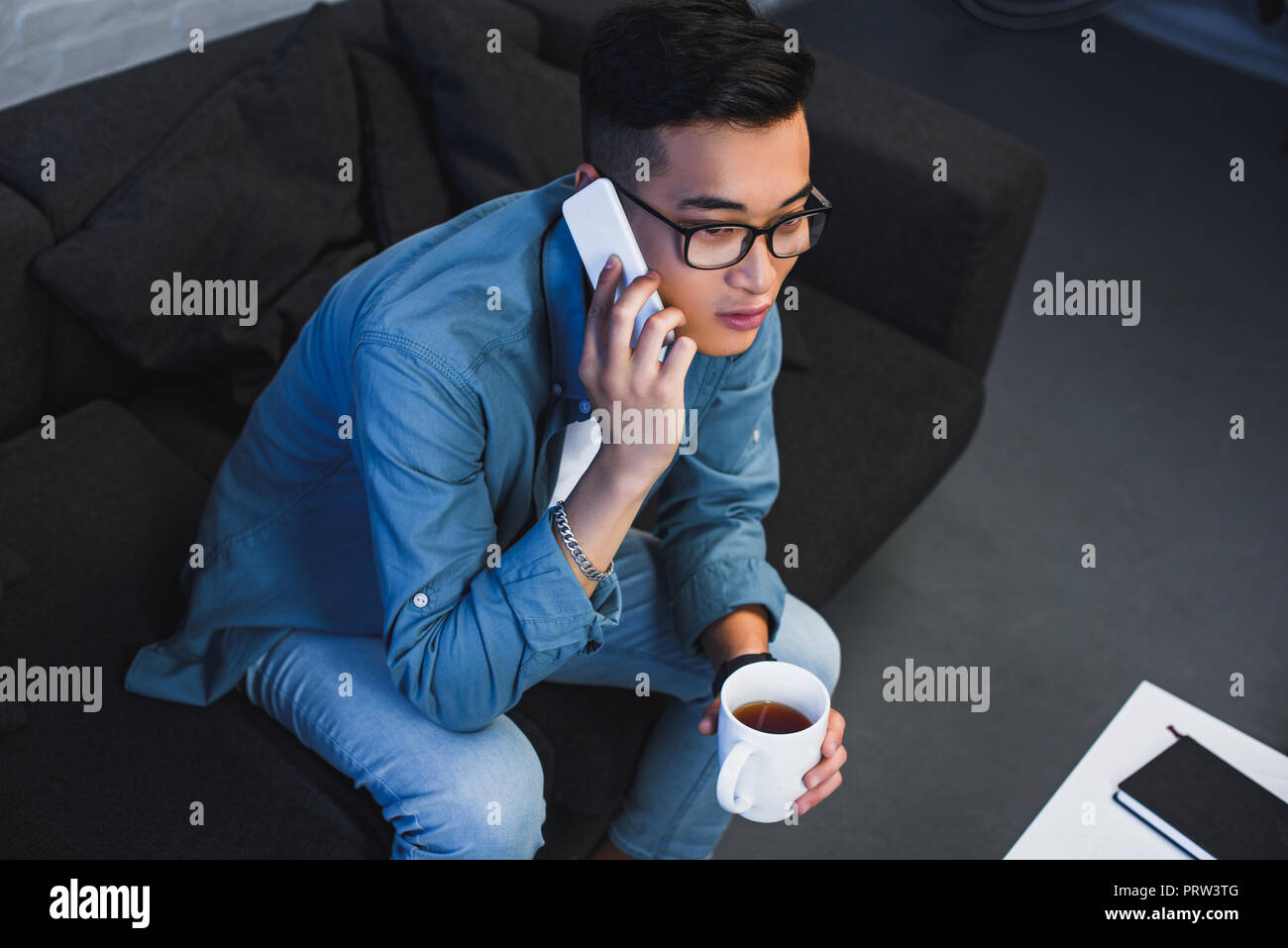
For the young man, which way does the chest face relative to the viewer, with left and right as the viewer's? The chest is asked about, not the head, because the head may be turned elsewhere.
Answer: facing the viewer and to the right of the viewer

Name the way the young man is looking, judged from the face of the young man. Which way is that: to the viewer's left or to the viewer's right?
to the viewer's right
